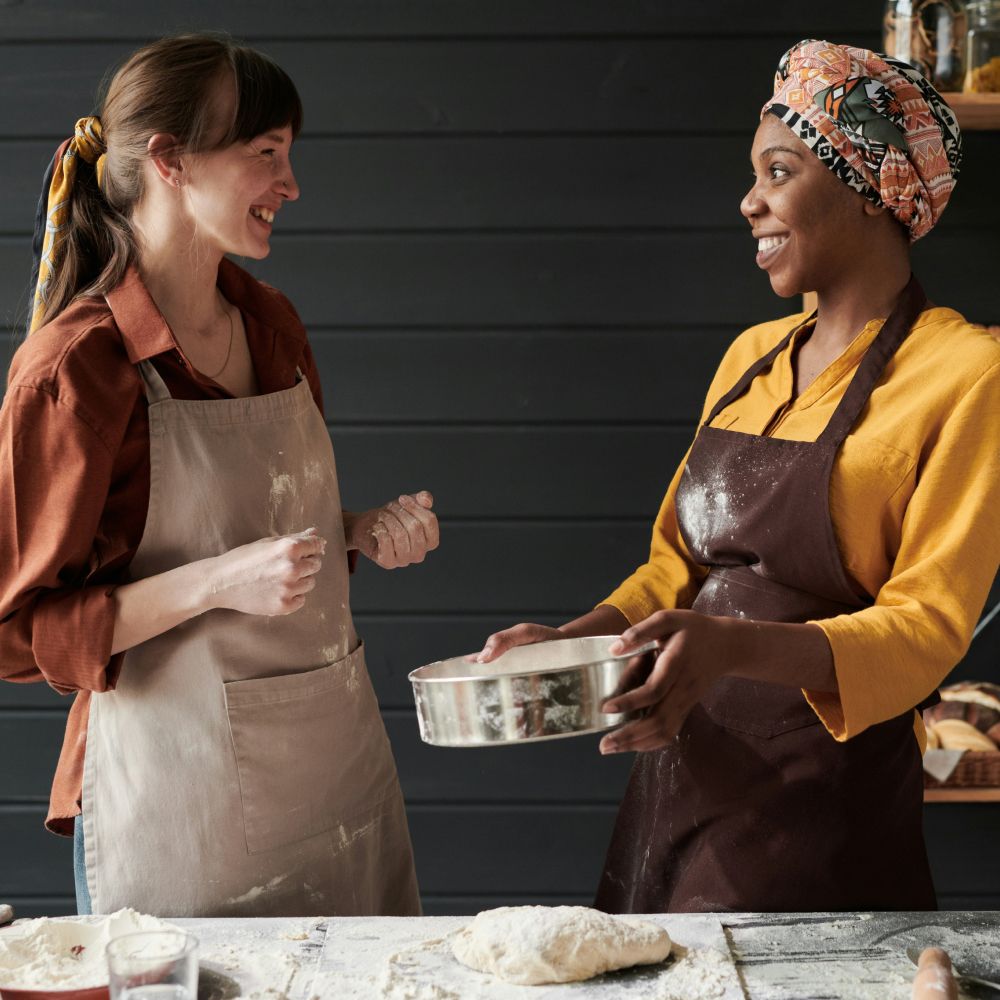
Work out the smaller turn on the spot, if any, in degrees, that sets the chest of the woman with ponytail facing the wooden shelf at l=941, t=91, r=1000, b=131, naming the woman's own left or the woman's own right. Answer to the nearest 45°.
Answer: approximately 90° to the woman's own left

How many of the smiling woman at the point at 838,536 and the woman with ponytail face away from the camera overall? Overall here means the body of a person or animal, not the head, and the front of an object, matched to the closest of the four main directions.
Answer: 0

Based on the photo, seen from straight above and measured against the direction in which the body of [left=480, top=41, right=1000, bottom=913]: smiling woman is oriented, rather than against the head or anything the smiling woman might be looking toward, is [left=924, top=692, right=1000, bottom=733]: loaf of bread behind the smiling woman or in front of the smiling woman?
behind

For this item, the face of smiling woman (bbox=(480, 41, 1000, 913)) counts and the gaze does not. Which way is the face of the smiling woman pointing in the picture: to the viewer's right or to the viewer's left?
to the viewer's left

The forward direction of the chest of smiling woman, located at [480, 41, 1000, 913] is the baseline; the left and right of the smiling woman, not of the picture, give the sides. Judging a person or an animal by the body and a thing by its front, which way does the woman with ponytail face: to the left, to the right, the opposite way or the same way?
to the left

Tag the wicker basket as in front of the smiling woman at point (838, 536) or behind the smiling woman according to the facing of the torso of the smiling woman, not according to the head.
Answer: behind

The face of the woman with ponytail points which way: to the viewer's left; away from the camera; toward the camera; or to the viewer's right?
to the viewer's right

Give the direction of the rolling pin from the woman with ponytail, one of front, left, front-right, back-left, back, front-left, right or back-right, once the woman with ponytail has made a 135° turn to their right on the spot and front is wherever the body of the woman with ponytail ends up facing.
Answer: back-left

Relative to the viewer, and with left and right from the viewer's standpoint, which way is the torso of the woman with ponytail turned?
facing the viewer and to the right of the viewer

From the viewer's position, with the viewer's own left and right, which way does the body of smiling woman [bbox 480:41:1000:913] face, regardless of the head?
facing the viewer and to the left of the viewer
